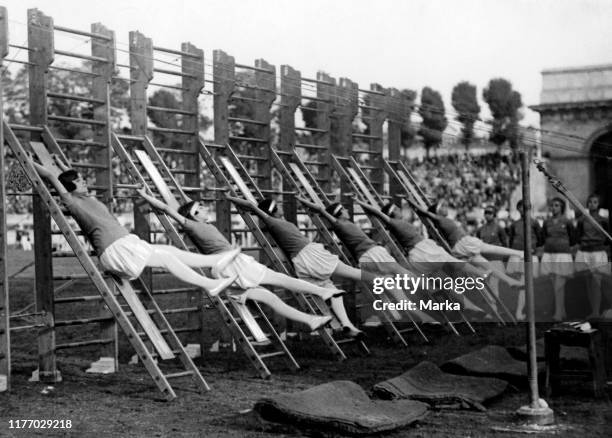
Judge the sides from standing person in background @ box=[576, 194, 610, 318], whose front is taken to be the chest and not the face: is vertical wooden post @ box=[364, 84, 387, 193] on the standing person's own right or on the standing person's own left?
on the standing person's own right

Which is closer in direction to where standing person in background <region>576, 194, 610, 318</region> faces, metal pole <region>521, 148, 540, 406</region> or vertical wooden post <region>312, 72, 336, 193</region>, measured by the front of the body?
the metal pole

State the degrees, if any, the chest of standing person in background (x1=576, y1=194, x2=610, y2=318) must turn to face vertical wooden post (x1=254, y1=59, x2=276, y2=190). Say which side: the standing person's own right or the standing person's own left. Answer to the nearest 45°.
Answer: approximately 45° to the standing person's own right

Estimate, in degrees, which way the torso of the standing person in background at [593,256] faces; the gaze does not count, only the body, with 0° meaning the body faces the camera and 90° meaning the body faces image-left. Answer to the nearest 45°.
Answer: approximately 0°

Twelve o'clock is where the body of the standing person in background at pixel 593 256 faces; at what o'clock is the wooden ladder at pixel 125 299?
The wooden ladder is roughly at 1 o'clock from the standing person in background.

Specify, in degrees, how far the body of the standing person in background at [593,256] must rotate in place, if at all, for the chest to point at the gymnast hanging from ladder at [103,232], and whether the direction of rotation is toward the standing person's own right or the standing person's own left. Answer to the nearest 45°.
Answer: approximately 45° to the standing person's own right

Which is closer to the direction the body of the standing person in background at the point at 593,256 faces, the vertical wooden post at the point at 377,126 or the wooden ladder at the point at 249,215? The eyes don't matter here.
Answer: the wooden ladder

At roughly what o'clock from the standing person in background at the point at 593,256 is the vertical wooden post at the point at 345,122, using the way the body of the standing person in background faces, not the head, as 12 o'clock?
The vertical wooden post is roughly at 3 o'clock from the standing person in background.

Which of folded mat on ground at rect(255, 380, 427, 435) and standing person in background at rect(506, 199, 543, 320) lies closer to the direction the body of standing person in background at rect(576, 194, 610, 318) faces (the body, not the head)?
the folded mat on ground

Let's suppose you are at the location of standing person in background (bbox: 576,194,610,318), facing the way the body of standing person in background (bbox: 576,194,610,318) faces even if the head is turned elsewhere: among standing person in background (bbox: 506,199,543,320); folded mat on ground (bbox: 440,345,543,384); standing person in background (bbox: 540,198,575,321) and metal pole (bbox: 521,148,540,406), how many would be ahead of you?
2

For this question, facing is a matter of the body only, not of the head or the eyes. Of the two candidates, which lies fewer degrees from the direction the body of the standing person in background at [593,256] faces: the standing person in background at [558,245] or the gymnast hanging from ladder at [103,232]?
the gymnast hanging from ladder
